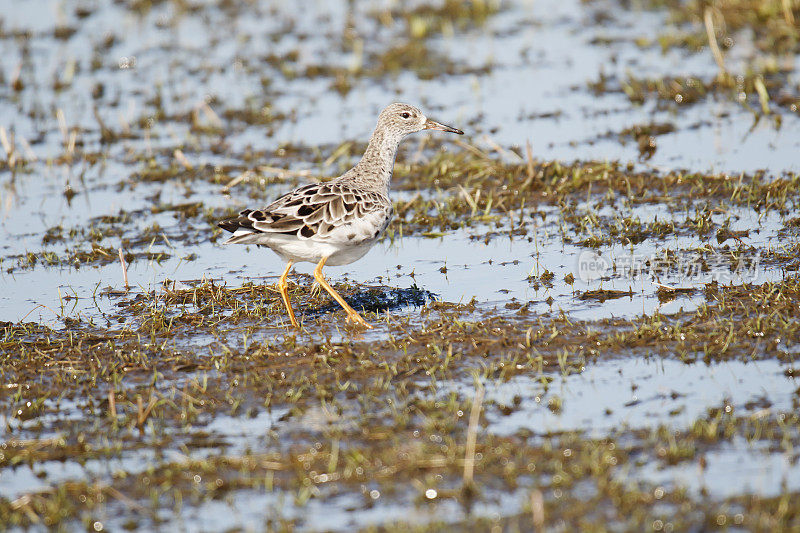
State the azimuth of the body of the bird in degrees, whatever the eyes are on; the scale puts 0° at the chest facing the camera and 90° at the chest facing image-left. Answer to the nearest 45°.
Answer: approximately 270°
